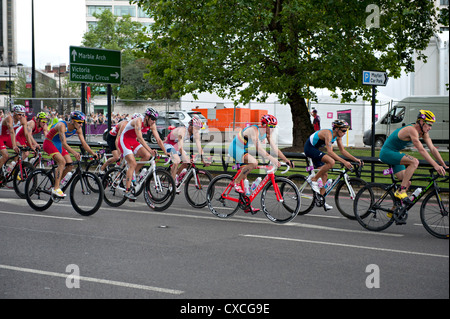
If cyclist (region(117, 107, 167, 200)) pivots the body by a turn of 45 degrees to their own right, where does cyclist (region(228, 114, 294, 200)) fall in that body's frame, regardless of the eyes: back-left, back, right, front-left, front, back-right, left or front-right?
front-left

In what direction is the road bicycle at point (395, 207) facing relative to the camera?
to the viewer's right

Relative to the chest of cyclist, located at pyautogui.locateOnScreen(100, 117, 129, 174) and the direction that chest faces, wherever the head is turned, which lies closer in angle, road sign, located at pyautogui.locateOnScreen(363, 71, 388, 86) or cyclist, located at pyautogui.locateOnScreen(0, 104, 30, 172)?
the road sign

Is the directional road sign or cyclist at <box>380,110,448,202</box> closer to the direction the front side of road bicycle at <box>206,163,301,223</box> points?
the cyclist

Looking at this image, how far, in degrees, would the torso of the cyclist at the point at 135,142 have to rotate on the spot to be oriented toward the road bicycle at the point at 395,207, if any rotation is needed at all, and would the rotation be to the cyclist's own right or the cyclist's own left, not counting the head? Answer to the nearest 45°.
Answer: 0° — they already face it

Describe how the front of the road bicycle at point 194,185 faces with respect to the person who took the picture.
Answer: facing the viewer and to the right of the viewer

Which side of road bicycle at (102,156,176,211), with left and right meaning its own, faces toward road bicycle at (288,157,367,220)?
front

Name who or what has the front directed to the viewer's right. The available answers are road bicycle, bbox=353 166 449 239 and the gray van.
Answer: the road bicycle

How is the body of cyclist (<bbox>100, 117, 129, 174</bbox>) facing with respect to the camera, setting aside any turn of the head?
to the viewer's right

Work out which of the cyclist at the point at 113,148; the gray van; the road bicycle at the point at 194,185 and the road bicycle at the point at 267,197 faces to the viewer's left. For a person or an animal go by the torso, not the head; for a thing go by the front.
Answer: the gray van

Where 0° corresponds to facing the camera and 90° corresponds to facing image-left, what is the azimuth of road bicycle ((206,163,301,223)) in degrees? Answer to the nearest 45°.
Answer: approximately 315°

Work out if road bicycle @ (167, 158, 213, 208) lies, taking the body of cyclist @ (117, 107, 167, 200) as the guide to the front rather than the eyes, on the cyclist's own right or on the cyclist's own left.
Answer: on the cyclist's own left

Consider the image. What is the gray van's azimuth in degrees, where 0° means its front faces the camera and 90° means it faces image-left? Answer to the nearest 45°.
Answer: approximately 90°

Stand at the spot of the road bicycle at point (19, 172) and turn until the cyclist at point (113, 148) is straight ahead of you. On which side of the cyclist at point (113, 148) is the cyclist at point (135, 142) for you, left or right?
right

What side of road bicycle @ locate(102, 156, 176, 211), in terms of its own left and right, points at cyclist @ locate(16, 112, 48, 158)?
back

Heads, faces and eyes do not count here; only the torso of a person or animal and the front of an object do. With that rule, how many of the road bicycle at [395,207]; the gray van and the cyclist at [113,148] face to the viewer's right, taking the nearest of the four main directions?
2

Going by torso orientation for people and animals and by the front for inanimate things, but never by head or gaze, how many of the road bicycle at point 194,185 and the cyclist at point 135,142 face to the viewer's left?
0

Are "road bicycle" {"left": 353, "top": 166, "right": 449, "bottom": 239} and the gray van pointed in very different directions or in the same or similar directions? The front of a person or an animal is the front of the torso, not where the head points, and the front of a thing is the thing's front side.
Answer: very different directions

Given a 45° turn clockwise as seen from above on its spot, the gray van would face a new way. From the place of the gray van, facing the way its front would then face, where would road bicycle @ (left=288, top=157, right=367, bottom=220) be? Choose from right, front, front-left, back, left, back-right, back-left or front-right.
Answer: back-left

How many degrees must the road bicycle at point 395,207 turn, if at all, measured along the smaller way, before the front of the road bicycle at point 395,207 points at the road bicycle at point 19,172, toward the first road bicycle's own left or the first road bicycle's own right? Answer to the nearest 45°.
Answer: approximately 180°
